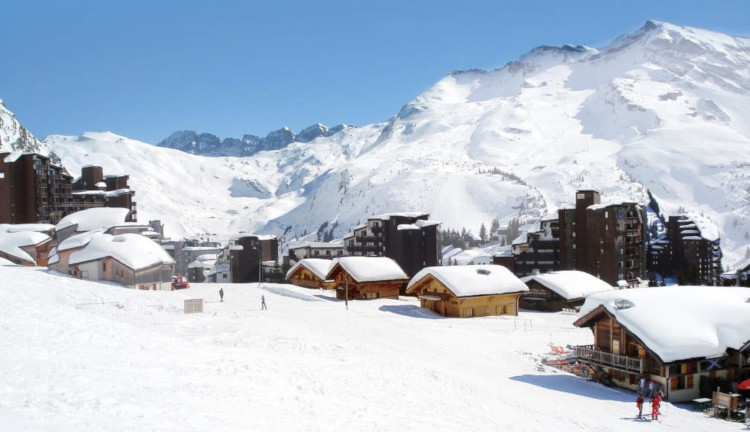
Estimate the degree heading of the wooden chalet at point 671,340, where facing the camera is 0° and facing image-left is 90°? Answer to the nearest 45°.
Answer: approximately 45°

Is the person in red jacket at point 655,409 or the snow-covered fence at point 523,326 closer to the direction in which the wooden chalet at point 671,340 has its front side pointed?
the person in red jacket

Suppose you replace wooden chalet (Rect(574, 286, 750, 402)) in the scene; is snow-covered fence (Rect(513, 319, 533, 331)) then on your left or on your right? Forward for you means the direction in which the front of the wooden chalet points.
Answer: on your right

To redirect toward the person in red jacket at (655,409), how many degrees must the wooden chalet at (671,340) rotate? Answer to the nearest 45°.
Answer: approximately 45° to its left
